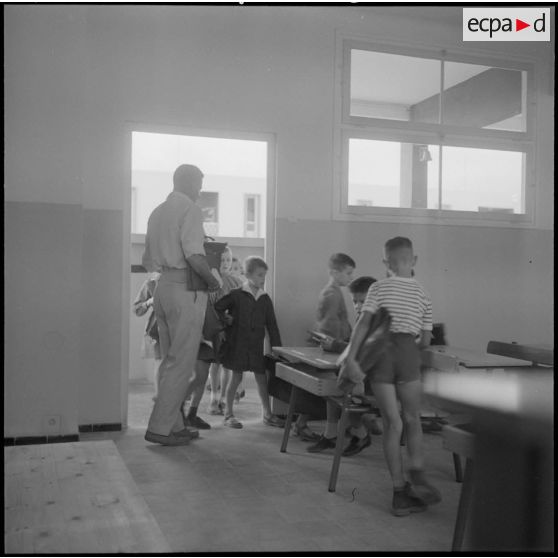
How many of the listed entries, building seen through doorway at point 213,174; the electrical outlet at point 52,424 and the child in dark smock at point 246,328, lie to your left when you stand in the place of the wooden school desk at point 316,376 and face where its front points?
0

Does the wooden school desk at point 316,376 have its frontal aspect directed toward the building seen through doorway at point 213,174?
no

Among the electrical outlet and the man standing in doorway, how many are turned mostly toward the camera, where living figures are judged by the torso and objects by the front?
1

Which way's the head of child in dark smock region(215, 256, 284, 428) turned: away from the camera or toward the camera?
toward the camera

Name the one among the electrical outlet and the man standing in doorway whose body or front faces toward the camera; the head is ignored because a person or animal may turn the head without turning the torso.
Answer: the electrical outlet

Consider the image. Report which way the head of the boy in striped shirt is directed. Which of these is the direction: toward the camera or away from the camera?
away from the camera

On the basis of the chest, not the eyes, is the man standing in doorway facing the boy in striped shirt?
no

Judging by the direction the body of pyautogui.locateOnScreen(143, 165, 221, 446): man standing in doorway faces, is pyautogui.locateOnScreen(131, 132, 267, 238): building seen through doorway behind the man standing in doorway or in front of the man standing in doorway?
in front

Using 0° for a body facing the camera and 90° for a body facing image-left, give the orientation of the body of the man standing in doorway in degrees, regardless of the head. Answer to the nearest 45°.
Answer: approximately 225°

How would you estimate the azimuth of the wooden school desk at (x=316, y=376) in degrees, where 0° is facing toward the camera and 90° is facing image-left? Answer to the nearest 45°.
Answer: approximately 45°

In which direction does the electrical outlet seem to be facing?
toward the camera

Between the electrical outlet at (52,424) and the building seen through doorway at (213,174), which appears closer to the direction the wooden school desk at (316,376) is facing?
the electrical outlet
